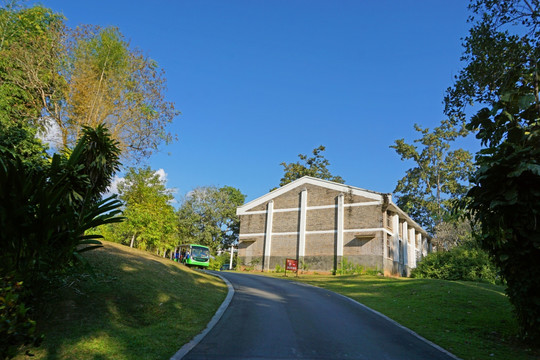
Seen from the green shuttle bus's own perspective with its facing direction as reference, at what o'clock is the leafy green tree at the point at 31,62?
The leafy green tree is roughly at 1 o'clock from the green shuttle bus.

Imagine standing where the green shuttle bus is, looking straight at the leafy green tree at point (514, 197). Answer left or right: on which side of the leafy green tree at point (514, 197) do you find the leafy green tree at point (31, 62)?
right

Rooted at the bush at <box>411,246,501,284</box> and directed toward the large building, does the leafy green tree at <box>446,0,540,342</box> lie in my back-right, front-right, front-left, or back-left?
back-left

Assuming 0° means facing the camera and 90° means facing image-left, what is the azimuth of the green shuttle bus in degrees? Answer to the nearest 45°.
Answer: approximately 0°

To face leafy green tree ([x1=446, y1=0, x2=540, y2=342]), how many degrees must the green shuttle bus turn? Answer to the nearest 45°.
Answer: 0° — it already faces it

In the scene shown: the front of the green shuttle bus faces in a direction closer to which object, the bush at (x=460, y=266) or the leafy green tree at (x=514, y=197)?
the leafy green tree

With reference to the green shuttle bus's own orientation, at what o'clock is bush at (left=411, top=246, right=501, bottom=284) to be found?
The bush is roughly at 10 o'clock from the green shuttle bus.

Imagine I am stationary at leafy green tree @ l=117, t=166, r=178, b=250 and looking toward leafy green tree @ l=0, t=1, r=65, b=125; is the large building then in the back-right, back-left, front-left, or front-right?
back-left

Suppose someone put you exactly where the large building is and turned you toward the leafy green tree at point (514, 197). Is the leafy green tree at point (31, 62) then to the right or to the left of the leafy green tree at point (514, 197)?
right
